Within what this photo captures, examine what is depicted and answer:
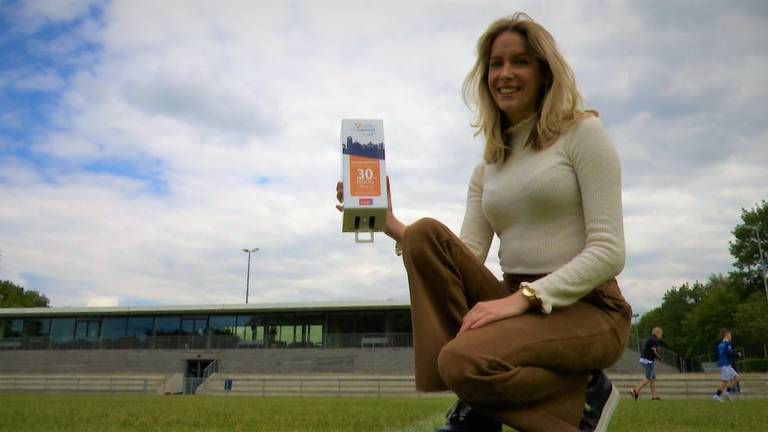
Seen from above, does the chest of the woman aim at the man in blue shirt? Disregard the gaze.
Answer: no

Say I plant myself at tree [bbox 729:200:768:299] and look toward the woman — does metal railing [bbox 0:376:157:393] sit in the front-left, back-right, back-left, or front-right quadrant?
front-right

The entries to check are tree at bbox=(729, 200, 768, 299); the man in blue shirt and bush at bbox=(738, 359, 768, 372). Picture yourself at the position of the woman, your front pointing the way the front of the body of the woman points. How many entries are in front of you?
0

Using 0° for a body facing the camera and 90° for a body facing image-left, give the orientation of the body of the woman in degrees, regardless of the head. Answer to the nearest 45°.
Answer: approximately 45°

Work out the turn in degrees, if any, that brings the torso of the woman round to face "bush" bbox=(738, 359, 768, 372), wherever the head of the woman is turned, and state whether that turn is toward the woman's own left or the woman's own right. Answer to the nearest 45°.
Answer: approximately 135° to the woman's own right

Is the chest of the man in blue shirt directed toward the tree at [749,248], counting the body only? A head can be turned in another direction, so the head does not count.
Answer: no

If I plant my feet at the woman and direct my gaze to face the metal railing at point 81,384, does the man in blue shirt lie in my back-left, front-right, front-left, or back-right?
front-right
